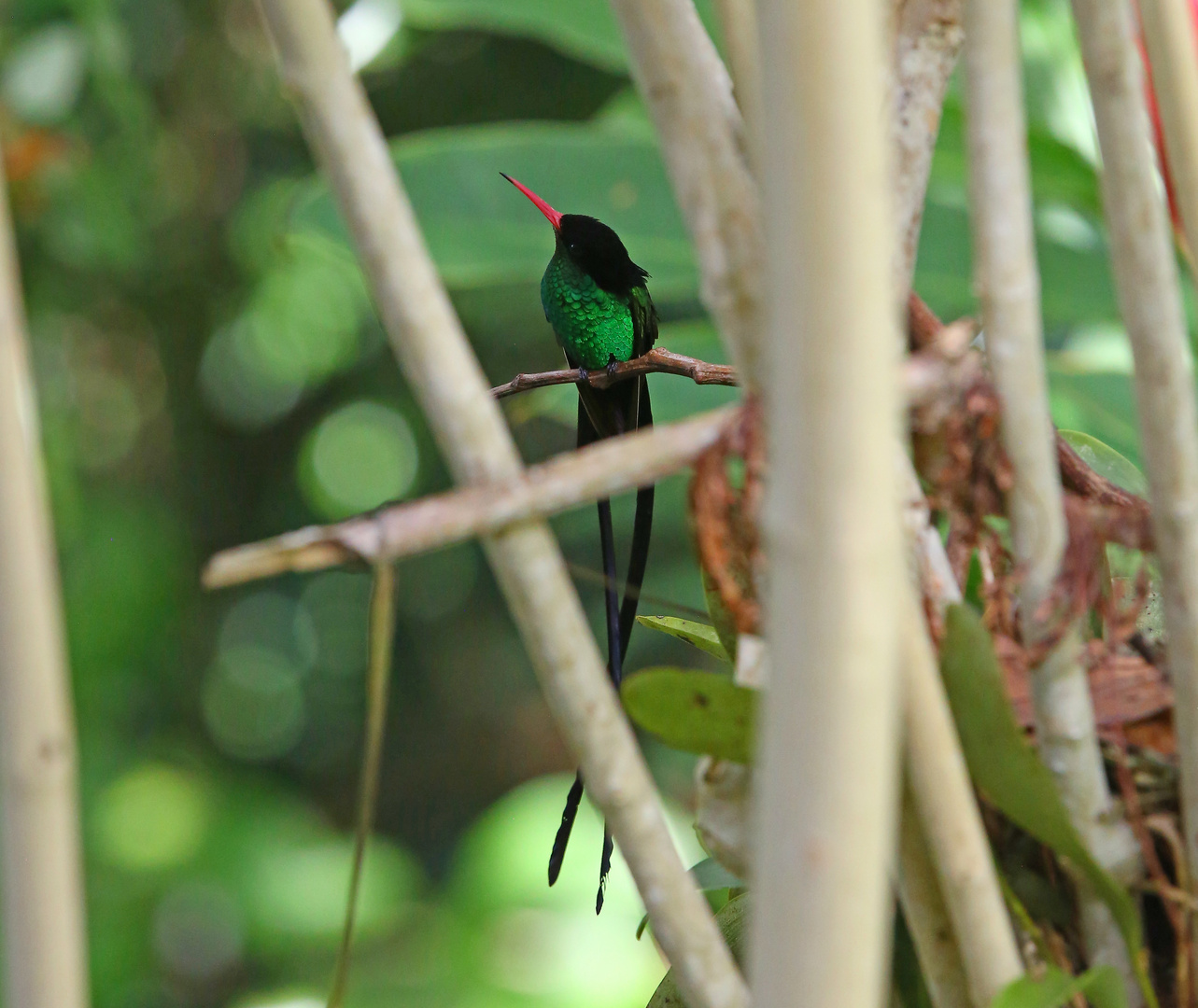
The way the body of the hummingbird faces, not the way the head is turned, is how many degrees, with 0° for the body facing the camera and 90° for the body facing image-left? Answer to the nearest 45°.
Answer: approximately 45°
